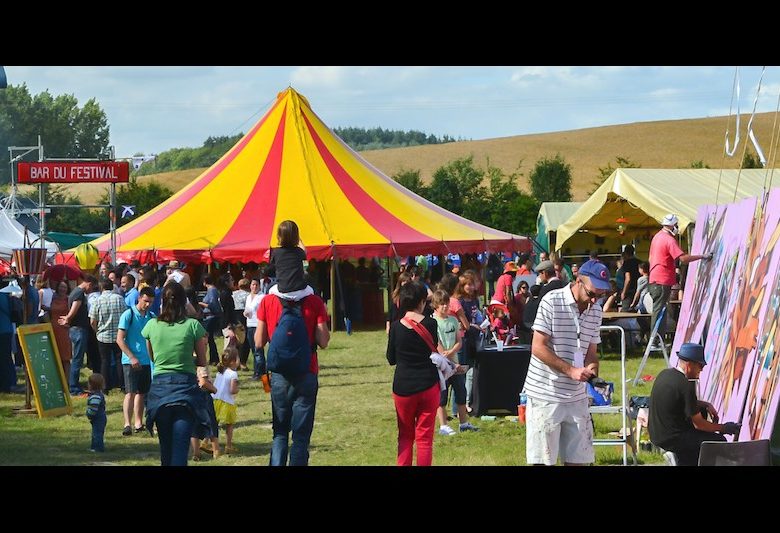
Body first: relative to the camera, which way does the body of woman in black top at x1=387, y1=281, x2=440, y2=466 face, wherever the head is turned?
away from the camera

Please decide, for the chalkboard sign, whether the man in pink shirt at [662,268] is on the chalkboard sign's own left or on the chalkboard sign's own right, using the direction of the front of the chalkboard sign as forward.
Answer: on the chalkboard sign's own left

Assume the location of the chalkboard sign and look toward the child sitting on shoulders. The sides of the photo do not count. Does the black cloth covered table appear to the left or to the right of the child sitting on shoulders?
left

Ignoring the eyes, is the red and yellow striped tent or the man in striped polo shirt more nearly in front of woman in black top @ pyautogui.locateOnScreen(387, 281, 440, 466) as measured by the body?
the red and yellow striped tent

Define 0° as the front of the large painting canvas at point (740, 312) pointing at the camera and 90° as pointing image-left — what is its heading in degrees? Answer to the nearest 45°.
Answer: approximately 45°

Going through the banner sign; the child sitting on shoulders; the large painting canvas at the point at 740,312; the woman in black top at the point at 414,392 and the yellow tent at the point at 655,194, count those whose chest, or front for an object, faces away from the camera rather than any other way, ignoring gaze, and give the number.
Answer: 2

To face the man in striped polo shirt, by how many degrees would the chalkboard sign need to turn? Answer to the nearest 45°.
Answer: approximately 45° to its left

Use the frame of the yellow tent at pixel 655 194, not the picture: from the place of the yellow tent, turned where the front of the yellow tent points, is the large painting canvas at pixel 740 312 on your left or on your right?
on your left

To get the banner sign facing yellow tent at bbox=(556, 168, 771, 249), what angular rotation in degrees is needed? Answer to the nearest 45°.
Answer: approximately 90° to its left

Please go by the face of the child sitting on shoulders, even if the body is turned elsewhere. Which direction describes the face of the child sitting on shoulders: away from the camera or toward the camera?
away from the camera

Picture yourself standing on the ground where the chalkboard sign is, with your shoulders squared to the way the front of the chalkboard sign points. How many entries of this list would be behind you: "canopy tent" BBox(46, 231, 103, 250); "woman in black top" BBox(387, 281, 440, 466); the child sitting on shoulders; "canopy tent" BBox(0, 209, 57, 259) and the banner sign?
3

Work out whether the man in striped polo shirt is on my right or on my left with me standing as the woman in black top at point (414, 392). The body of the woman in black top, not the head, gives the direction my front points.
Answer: on my right
